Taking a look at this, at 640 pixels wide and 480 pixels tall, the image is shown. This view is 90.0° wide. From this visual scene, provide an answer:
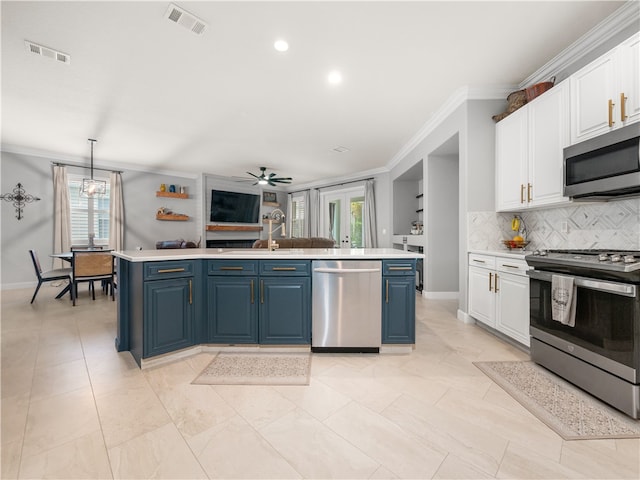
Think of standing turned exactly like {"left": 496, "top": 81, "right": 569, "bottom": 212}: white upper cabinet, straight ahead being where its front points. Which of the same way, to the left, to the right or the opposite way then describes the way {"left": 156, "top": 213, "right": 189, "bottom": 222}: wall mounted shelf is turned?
to the left

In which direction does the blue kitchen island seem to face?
toward the camera

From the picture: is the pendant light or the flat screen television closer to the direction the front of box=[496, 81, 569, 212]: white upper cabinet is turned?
the pendant light

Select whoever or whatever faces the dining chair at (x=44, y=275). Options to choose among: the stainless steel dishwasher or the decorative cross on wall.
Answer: the decorative cross on wall

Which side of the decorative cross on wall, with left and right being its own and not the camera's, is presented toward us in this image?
front

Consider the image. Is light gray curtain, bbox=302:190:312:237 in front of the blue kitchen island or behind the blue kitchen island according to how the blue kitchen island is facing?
behind

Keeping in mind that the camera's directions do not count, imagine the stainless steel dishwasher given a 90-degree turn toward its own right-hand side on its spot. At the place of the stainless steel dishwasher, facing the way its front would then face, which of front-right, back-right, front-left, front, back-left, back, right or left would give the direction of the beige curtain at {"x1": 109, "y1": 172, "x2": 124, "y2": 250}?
front-right

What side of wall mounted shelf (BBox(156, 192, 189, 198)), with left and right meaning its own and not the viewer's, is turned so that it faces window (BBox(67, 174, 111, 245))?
right

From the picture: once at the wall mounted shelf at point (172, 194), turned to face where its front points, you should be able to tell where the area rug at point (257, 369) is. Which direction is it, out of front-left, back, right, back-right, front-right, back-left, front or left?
front

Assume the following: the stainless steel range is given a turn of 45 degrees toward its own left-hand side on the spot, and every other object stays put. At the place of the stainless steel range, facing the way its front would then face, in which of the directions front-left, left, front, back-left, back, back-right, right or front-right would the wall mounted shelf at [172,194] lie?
right

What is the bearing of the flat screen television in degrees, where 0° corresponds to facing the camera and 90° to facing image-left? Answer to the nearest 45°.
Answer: approximately 315°

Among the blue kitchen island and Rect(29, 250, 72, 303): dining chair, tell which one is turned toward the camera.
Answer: the blue kitchen island

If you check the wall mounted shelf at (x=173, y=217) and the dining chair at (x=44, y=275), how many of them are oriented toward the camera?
1

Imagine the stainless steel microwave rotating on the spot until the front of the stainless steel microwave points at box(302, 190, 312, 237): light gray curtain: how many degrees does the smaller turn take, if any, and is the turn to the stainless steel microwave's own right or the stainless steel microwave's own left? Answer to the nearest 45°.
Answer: approximately 90° to the stainless steel microwave's own right

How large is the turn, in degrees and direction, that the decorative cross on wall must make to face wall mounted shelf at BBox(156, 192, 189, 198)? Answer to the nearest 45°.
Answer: approximately 90° to its left

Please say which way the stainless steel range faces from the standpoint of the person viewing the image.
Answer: facing the viewer and to the left of the viewer

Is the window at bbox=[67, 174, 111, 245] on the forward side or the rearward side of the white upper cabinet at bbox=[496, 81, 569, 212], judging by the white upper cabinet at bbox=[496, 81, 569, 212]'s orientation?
on the forward side
